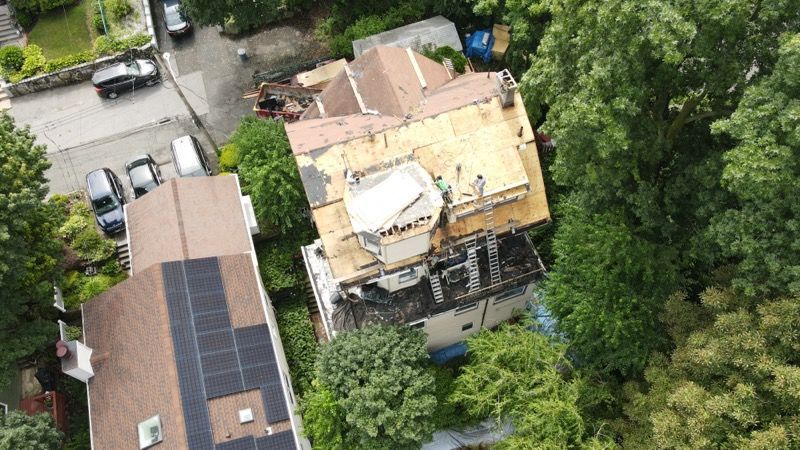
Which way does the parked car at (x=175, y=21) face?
away from the camera

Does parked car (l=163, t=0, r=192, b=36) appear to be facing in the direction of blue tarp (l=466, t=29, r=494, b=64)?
no
